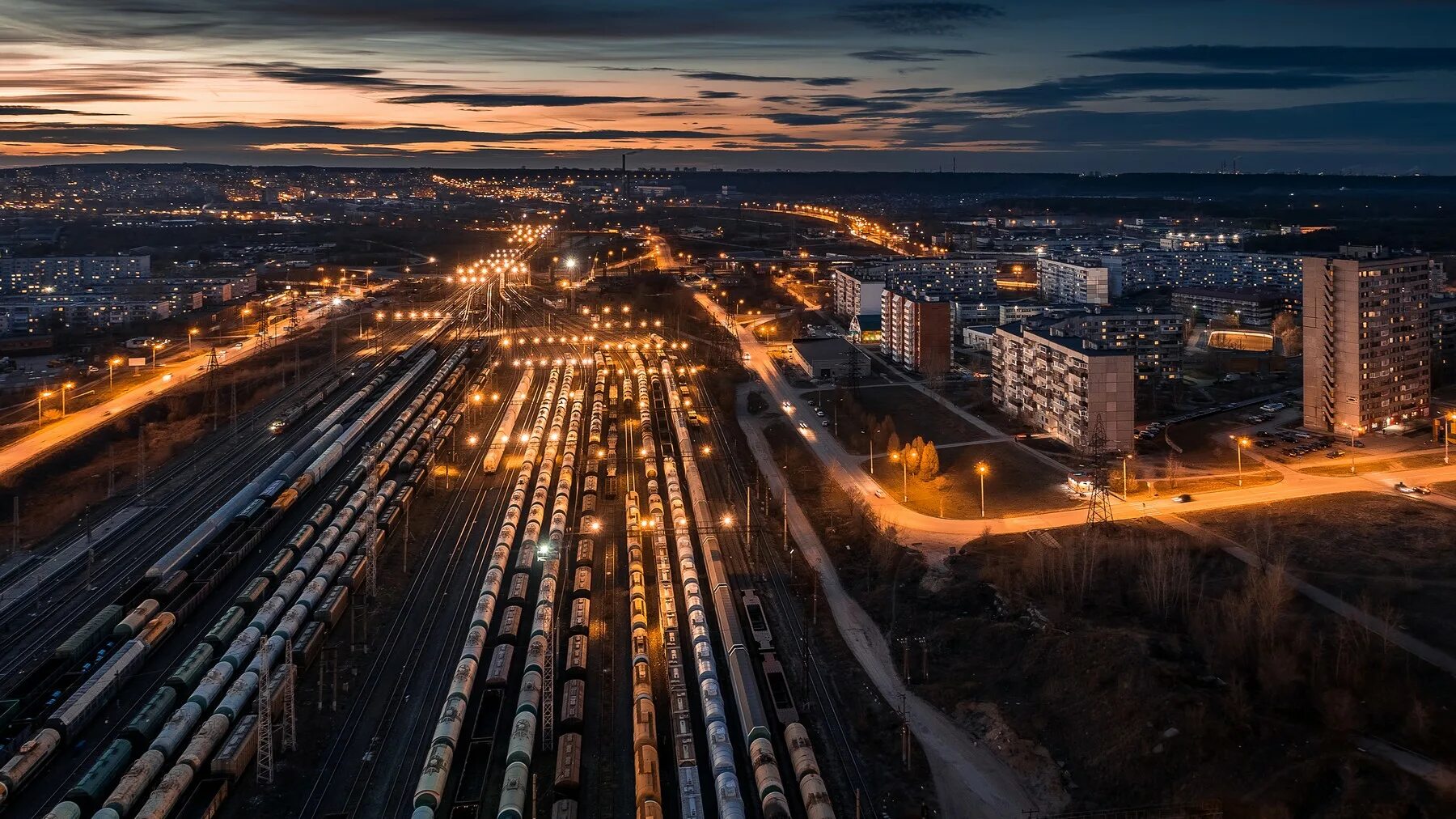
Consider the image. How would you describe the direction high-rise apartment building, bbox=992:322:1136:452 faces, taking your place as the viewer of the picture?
facing the viewer and to the left of the viewer

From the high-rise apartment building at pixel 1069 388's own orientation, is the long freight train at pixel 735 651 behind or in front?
in front

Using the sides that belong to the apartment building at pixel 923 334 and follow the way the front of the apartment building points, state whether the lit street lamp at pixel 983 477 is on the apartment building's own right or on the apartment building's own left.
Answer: on the apartment building's own left

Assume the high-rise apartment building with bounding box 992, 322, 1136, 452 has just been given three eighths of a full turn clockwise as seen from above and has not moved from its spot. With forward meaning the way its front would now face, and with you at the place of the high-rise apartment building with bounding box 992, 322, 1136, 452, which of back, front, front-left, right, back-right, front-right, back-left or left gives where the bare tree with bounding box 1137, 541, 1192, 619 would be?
back

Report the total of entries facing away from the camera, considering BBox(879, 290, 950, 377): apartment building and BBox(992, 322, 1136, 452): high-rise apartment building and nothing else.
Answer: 0

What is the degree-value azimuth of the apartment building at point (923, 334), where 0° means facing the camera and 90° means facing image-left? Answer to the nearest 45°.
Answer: approximately 45°

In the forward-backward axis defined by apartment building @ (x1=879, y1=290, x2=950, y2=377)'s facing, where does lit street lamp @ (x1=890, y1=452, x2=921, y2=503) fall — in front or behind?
in front
